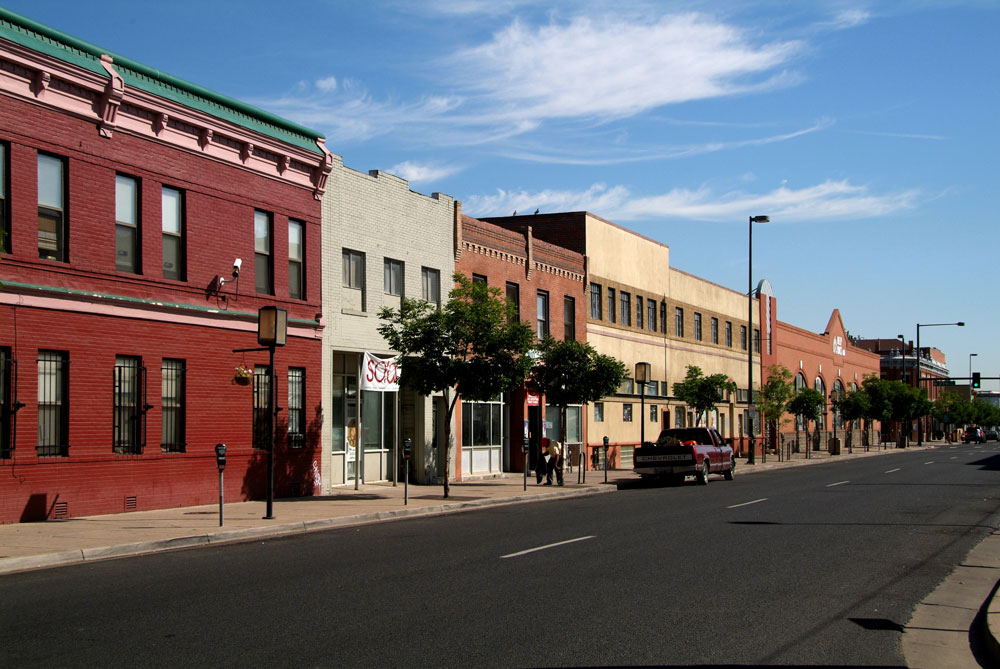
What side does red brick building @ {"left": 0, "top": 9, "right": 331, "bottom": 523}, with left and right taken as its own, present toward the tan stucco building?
left

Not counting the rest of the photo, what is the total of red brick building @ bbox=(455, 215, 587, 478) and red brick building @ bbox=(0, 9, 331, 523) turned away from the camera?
0

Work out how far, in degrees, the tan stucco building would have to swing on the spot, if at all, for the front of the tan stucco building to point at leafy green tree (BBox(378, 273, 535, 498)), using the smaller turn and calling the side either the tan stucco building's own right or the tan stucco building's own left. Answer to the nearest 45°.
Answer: approximately 45° to the tan stucco building's own right

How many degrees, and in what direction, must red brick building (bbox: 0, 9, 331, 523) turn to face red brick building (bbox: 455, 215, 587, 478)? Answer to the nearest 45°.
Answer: approximately 90° to its left

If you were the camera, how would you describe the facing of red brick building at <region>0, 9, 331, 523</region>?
facing the viewer and to the right of the viewer

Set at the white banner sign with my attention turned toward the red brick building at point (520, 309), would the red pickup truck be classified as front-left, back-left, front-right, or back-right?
front-right

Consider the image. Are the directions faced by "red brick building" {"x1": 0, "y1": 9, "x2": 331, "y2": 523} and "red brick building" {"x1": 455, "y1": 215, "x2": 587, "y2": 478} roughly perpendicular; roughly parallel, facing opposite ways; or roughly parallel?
roughly parallel

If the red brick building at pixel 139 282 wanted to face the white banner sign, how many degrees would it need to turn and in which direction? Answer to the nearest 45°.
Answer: approximately 90° to its left

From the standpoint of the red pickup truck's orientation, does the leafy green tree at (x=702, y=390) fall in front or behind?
in front
